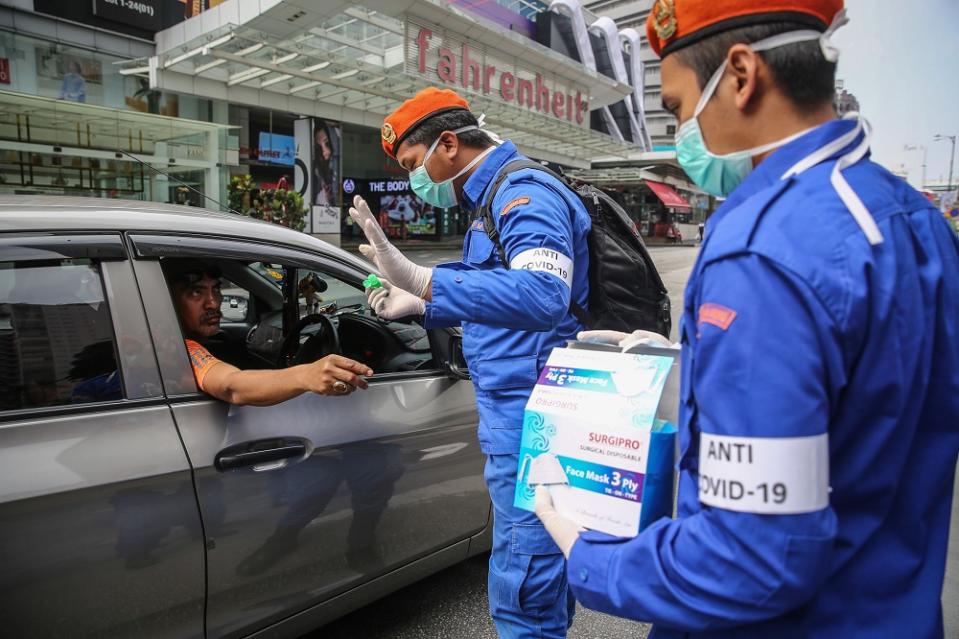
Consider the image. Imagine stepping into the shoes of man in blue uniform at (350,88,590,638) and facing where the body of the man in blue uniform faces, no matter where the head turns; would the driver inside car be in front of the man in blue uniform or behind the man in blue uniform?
in front

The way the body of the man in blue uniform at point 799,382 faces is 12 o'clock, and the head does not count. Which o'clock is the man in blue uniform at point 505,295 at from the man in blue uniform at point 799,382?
the man in blue uniform at point 505,295 is roughly at 12 o'clock from the man in blue uniform at point 799,382.

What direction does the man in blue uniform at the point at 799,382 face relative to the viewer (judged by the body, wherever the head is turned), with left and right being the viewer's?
facing away from the viewer and to the left of the viewer

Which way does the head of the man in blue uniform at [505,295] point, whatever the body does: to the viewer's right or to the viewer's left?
to the viewer's left

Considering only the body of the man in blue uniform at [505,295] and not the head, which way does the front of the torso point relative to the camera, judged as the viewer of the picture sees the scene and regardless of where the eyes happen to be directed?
to the viewer's left

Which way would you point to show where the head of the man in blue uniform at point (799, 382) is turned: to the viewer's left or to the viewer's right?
to the viewer's left

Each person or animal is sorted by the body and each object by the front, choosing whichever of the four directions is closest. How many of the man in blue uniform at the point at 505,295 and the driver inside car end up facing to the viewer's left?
1

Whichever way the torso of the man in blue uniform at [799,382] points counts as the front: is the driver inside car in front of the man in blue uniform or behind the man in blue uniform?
in front

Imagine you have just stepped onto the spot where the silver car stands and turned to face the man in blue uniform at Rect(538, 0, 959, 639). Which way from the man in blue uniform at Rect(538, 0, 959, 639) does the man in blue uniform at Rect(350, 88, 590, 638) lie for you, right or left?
left

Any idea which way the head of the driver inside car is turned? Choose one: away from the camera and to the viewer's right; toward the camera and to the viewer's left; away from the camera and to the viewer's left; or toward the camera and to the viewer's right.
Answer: toward the camera and to the viewer's right

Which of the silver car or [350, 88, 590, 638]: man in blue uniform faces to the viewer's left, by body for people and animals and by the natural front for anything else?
the man in blue uniform

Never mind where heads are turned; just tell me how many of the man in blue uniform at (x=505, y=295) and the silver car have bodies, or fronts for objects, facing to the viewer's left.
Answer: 1

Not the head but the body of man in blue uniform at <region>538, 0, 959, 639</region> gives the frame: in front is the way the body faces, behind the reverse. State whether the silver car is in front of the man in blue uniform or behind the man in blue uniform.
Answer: in front
